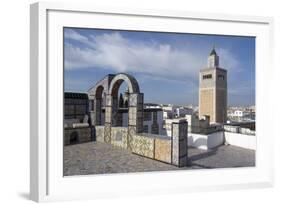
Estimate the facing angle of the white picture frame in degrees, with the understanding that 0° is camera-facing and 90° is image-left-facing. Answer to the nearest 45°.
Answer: approximately 315°
